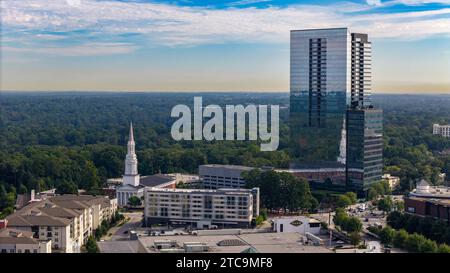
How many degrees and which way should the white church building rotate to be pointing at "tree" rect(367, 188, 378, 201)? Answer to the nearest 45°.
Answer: approximately 135° to its left

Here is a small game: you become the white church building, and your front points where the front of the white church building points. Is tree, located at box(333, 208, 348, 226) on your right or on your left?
on your left

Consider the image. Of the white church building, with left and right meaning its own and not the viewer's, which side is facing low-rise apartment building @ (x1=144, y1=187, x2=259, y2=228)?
left

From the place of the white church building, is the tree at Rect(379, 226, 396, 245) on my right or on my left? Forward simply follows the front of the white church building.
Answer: on my left

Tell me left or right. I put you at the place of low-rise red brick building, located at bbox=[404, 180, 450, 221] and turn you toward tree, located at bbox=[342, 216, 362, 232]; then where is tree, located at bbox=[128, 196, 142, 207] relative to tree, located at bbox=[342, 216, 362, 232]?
right

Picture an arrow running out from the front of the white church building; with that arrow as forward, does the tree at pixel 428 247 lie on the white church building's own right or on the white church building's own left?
on the white church building's own left

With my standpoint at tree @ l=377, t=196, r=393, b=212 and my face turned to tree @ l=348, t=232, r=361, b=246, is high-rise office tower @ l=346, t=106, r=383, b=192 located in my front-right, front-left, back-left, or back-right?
back-right

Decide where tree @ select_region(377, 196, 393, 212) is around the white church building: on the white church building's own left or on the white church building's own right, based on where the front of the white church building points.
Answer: on the white church building's own left

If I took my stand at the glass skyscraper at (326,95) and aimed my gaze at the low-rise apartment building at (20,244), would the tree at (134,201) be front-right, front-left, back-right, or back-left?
front-right

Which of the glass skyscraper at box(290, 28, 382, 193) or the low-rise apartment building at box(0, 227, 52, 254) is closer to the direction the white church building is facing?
the low-rise apartment building

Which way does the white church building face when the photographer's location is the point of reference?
facing the viewer and to the left of the viewer

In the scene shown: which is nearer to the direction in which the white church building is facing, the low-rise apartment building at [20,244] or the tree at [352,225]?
the low-rise apartment building

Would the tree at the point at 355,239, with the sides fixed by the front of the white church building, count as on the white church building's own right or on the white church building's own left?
on the white church building's own left

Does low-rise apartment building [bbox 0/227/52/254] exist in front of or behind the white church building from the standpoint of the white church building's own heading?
in front
